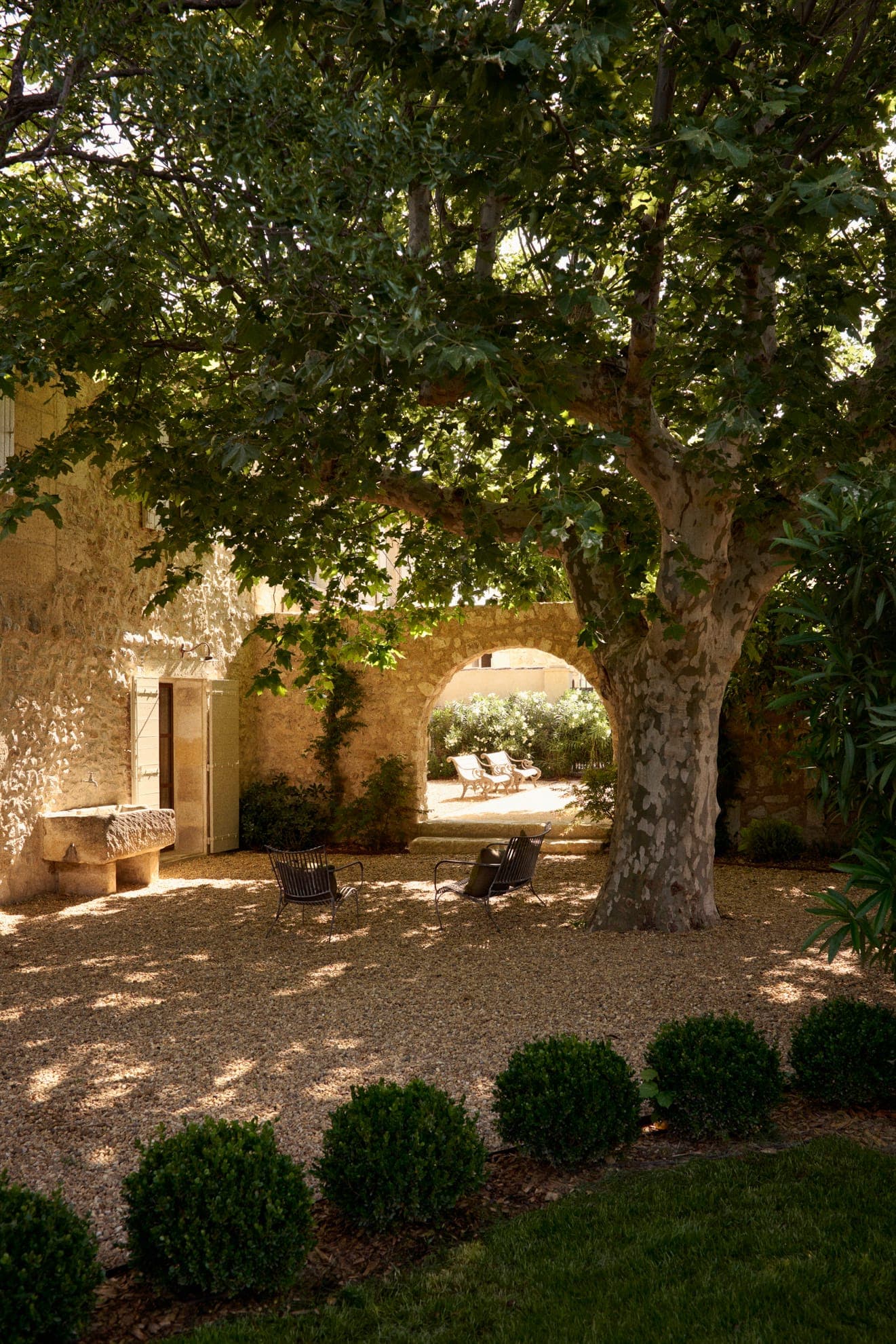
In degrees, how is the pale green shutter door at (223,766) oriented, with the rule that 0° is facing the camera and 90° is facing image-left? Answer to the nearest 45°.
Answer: approximately 315°

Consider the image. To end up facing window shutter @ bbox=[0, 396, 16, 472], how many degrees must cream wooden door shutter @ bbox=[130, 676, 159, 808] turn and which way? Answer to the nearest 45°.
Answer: approximately 90° to its right

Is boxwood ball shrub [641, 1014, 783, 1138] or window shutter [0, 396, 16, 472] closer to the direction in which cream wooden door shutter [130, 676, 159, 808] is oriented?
the boxwood ball shrub

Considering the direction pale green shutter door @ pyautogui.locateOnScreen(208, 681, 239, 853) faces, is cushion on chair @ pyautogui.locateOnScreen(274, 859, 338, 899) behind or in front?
in front

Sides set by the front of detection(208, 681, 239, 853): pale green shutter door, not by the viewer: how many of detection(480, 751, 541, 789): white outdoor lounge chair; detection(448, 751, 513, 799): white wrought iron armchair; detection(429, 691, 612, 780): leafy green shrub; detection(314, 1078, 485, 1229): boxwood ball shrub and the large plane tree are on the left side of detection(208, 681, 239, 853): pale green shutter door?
3
